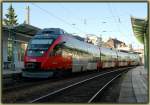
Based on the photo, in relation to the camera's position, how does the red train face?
facing the viewer and to the left of the viewer

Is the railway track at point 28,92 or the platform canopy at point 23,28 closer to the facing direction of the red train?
the railway track

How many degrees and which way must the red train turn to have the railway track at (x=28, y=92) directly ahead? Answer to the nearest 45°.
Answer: approximately 45° to its left

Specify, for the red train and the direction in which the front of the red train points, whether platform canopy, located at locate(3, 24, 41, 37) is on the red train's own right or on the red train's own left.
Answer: on the red train's own right
